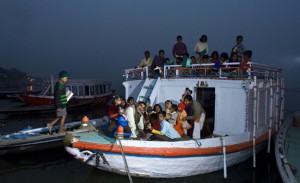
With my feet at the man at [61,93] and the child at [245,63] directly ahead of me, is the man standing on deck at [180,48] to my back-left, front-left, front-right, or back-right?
front-left

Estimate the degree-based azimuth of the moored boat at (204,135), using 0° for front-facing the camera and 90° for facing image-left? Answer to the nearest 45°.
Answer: approximately 45°

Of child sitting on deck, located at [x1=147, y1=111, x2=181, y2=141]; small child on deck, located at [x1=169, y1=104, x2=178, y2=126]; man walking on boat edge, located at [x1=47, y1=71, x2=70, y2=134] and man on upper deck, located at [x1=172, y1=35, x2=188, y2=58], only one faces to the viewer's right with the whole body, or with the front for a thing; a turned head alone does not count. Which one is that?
man walking on boat edge, located at [x1=47, y1=71, x2=70, y2=134]

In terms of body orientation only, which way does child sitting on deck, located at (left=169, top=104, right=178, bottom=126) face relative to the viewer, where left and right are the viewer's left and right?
facing the viewer and to the left of the viewer

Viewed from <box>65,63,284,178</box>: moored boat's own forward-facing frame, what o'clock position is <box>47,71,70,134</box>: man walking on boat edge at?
The man walking on boat edge is roughly at 1 o'clock from the moored boat.

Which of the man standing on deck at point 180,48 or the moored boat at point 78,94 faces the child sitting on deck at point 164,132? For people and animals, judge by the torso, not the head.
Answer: the man standing on deck

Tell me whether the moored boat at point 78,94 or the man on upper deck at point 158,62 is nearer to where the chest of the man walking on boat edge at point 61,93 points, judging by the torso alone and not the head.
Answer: the man on upper deck

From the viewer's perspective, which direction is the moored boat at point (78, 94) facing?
to the viewer's left

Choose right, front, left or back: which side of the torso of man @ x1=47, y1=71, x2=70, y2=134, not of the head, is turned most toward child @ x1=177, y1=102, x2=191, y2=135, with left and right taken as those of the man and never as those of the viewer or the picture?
front

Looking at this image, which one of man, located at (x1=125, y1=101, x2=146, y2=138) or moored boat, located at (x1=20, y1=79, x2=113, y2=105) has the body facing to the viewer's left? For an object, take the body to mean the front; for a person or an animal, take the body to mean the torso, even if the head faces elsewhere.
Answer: the moored boat

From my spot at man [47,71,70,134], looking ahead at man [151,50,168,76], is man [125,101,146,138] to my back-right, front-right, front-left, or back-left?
front-right

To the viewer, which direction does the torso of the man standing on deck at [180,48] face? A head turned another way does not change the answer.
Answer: toward the camera

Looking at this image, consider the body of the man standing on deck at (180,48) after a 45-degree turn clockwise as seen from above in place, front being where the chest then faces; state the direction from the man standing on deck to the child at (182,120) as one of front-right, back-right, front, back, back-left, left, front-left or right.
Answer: front-left
